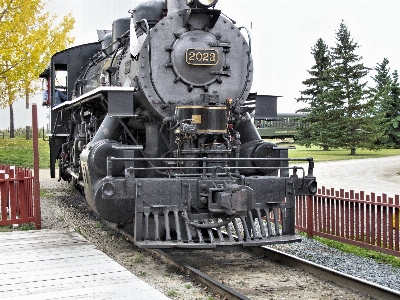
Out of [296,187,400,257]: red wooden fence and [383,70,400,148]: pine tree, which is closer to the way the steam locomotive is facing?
the red wooden fence

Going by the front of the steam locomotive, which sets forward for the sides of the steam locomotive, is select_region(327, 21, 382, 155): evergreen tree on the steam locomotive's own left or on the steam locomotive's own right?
on the steam locomotive's own left

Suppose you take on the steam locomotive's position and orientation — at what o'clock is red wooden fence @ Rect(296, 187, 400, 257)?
The red wooden fence is roughly at 10 o'clock from the steam locomotive.

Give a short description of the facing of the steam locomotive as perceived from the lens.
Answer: facing the viewer and to the right of the viewer

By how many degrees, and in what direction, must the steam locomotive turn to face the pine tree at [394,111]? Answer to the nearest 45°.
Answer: approximately 90° to its left

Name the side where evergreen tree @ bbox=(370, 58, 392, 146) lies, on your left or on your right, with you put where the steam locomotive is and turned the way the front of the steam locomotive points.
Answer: on your left

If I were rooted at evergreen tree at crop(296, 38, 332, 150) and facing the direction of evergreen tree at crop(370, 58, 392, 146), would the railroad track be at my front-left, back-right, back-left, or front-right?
back-right

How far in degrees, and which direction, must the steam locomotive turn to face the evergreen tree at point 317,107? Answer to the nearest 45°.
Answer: approximately 135° to its left

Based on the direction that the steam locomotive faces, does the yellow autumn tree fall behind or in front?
behind
